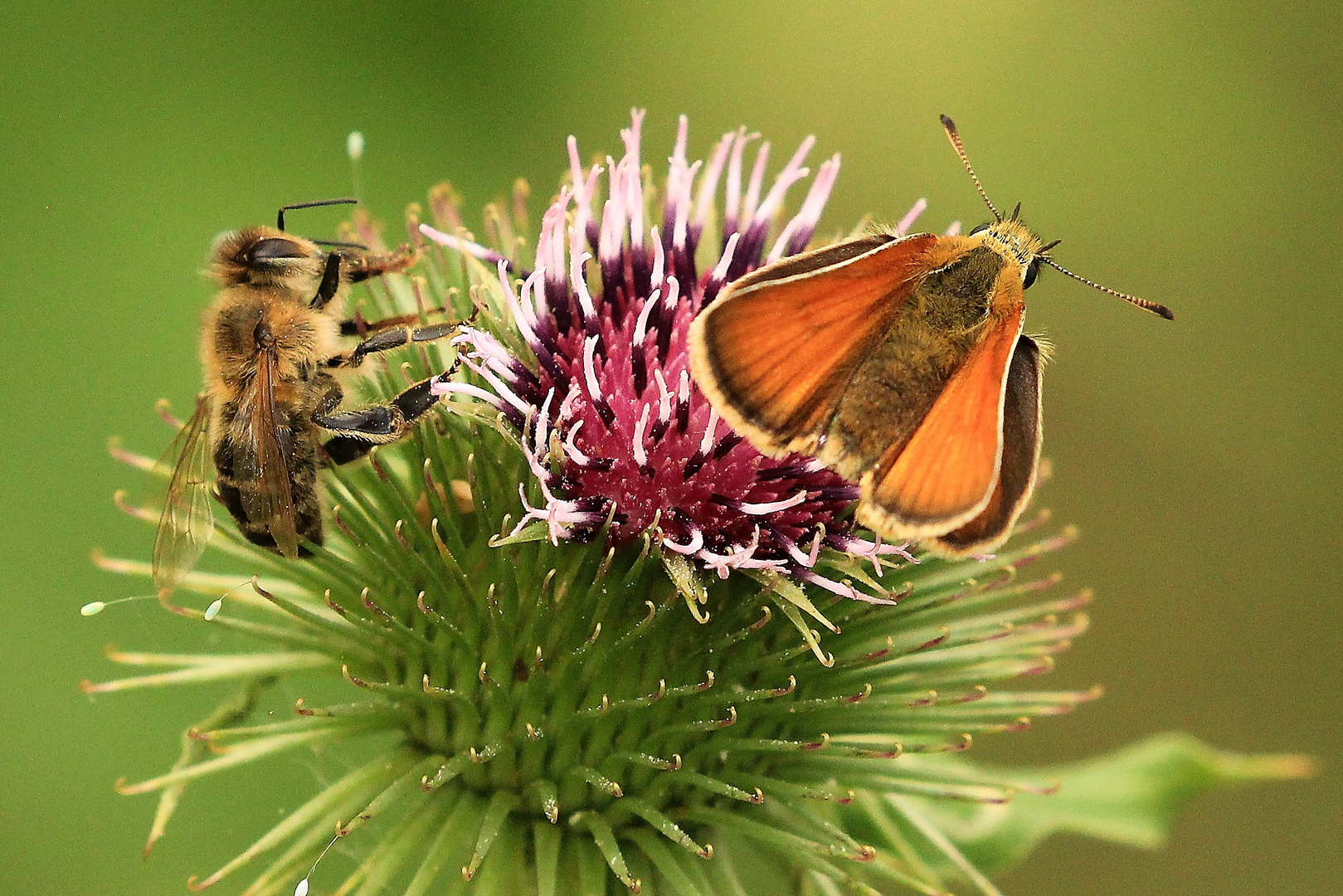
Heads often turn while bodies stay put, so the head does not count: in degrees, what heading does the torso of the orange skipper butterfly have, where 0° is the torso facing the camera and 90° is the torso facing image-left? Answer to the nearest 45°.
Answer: approximately 225°

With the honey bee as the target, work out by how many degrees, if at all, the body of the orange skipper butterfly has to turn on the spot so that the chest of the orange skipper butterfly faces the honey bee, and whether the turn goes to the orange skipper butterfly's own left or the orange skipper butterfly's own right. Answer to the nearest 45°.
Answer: approximately 135° to the orange skipper butterfly's own left
